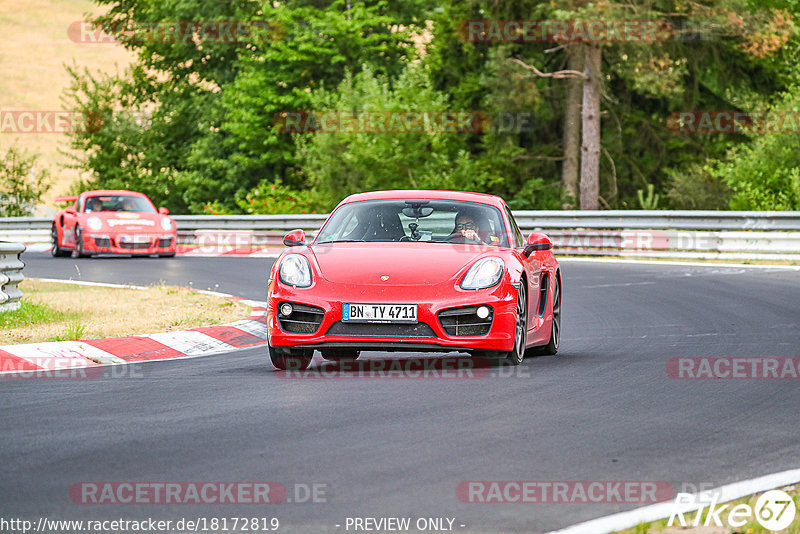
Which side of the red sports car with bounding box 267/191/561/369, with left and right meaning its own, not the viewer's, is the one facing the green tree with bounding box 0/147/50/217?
back

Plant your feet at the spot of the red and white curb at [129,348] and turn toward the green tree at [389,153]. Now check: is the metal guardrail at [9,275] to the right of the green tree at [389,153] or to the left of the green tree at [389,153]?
left

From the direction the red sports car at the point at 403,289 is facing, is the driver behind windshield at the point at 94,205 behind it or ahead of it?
behind

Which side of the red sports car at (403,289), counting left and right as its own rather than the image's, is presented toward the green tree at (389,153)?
back

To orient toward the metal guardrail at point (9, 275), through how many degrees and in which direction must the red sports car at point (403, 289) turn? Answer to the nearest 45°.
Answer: approximately 135° to its right

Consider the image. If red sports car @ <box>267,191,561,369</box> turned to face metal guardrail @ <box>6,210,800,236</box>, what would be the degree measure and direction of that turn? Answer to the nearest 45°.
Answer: approximately 180°

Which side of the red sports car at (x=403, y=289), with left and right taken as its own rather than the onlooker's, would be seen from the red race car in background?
back

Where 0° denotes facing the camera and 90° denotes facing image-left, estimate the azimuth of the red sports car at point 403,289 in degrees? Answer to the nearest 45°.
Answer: approximately 0°
